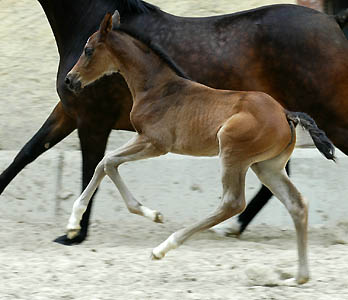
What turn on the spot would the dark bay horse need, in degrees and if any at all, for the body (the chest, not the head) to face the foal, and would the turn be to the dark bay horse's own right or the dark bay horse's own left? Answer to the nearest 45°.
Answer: approximately 90° to the dark bay horse's own left

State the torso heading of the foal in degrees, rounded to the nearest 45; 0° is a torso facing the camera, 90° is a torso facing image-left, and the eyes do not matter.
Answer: approximately 90°

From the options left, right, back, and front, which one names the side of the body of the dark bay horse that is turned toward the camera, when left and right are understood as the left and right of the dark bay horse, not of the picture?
left

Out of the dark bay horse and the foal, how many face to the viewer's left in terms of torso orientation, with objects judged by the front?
2

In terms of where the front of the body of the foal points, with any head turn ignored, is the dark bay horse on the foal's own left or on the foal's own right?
on the foal's own right
